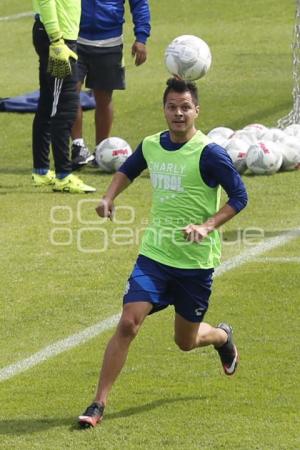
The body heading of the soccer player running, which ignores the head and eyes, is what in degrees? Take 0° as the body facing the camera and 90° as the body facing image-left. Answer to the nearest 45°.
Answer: approximately 45°

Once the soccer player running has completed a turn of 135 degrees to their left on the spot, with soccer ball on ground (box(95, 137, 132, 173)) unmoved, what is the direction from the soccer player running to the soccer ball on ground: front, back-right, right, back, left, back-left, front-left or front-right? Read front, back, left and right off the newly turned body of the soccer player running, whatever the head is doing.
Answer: left

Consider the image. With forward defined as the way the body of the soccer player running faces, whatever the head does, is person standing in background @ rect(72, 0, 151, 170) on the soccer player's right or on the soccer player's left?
on the soccer player's right

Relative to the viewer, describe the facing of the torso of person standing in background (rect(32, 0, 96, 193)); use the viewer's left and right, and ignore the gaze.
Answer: facing to the right of the viewer

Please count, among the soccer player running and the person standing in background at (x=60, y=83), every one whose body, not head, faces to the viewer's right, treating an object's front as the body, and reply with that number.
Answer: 1

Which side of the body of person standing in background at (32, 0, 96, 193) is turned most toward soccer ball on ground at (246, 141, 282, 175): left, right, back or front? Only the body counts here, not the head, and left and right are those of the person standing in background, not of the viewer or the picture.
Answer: front

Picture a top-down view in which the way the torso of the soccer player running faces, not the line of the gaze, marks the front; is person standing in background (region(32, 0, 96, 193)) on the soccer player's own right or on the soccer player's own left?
on the soccer player's own right

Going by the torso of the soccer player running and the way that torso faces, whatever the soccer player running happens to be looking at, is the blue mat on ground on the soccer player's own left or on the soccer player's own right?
on the soccer player's own right
